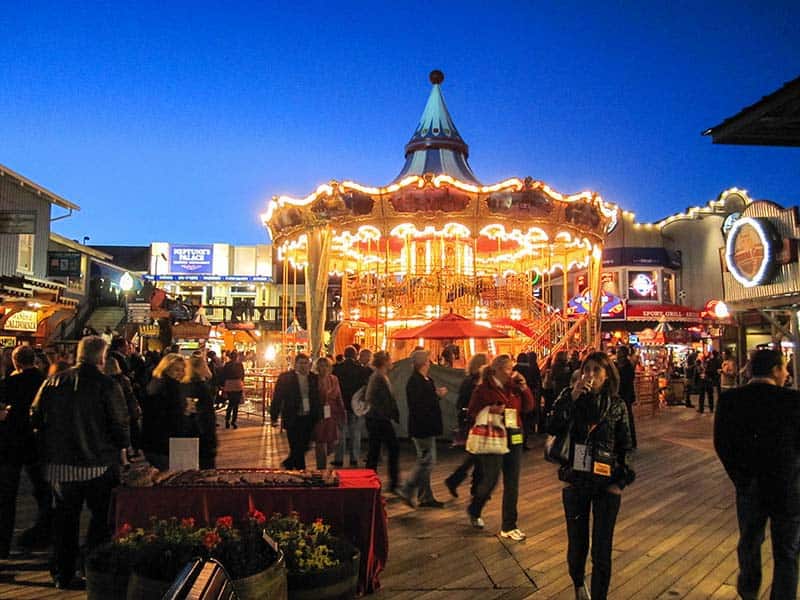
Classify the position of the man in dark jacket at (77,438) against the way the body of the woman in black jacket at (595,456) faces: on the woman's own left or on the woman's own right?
on the woman's own right

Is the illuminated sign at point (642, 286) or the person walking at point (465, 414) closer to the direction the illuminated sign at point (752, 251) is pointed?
the person walking

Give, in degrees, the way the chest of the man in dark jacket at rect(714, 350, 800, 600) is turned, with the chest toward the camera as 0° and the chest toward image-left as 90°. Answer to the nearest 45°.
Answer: approximately 180°
